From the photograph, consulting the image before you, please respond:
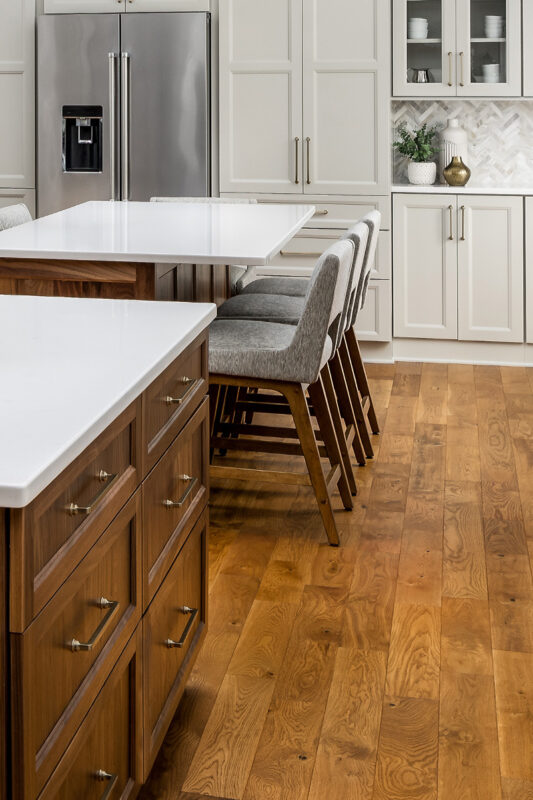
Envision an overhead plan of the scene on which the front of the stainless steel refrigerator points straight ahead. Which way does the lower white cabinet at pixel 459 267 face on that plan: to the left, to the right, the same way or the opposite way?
the same way

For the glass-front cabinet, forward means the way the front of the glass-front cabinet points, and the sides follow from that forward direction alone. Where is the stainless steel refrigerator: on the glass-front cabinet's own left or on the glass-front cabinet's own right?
on the glass-front cabinet's own right

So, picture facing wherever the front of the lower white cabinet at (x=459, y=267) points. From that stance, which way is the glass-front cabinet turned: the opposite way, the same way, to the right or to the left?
the same way

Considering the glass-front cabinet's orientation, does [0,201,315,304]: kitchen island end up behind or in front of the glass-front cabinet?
in front

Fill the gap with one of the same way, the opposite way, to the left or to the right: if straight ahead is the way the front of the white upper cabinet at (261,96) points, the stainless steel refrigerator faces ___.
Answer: the same way

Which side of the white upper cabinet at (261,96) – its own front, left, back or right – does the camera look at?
front

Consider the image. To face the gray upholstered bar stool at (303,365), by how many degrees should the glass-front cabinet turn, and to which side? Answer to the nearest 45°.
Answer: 0° — it already faces it

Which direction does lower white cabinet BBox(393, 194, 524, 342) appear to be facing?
toward the camera

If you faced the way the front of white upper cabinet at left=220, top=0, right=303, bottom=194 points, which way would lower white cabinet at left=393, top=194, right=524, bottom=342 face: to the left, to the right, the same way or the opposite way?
the same way

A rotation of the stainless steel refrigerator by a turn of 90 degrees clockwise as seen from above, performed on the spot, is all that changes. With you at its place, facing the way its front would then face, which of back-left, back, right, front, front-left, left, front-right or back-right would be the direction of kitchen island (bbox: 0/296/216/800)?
left

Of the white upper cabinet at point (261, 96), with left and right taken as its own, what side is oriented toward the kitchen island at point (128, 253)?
front

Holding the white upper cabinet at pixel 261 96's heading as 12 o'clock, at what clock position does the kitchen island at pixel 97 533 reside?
The kitchen island is roughly at 12 o'clock from the white upper cabinet.

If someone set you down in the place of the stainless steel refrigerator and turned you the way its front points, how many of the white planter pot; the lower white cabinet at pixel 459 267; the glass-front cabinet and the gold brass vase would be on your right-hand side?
0
